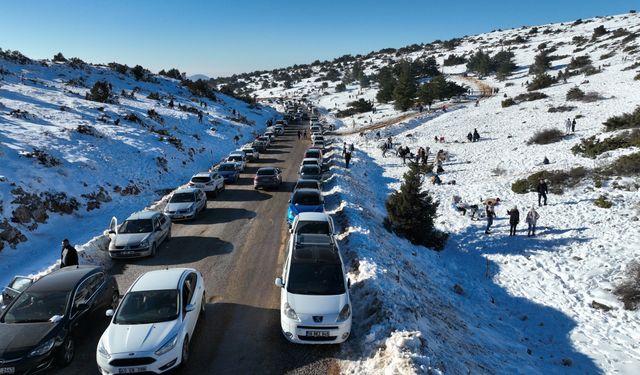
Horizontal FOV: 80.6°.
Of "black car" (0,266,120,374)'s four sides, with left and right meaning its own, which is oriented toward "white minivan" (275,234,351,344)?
left

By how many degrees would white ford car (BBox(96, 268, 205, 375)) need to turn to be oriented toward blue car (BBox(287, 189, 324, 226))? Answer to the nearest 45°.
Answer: approximately 180°

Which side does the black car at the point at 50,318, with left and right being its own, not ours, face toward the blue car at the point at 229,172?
back

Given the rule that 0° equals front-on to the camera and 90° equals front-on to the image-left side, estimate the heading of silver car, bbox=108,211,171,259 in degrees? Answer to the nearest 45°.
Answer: approximately 45°

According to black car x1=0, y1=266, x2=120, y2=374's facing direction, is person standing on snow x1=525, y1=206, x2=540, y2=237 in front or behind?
behind

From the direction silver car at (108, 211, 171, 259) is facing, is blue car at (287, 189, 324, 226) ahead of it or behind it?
behind

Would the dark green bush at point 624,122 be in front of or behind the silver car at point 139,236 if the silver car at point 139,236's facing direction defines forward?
behind
